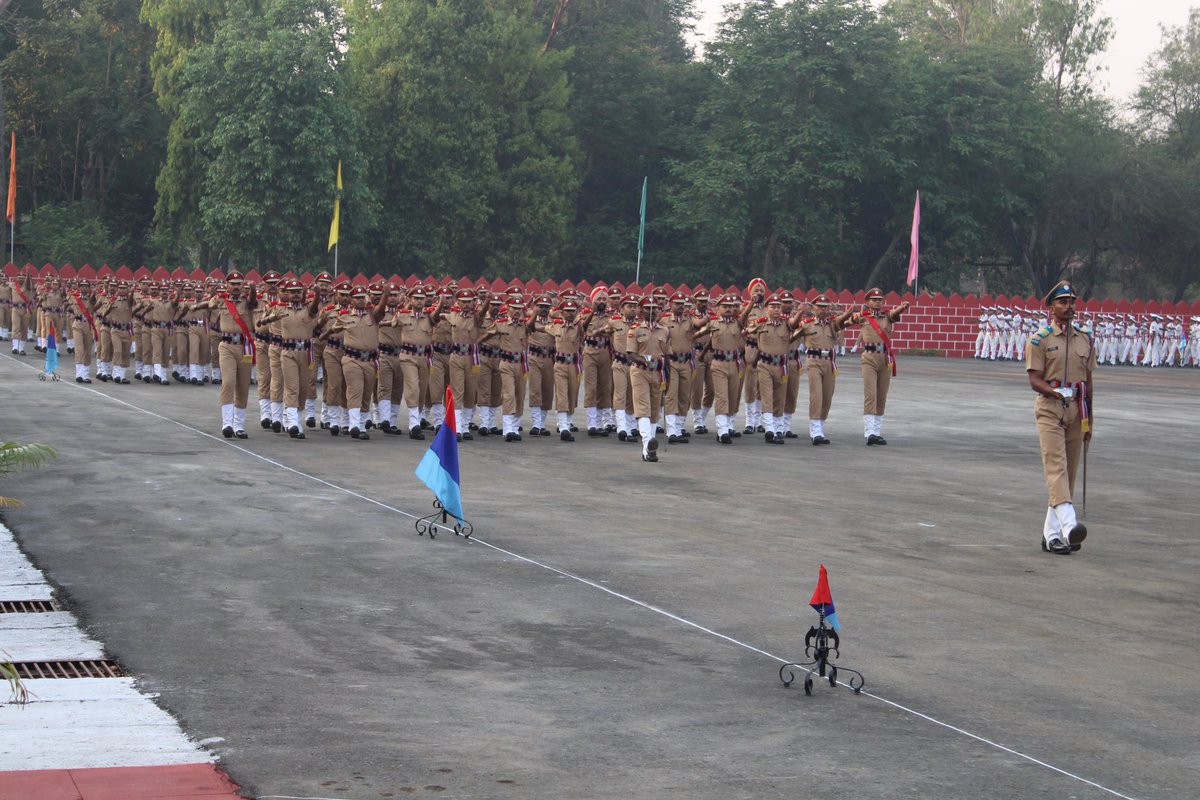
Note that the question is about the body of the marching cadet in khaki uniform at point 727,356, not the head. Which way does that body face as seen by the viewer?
toward the camera

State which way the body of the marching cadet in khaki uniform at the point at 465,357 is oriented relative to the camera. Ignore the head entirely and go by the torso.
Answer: toward the camera

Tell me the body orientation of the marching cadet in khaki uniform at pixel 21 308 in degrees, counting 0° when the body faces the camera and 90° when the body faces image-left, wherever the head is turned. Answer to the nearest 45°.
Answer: approximately 0°

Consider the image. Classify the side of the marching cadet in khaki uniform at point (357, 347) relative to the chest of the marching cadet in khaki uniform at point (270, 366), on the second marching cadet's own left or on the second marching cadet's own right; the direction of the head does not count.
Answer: on the second marching cadet's own left

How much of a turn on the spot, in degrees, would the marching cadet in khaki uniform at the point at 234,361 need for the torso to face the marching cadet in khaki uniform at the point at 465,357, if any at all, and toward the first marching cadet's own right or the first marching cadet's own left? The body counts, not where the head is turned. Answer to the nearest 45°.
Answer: approximately 90° to the first marching cadet's own left

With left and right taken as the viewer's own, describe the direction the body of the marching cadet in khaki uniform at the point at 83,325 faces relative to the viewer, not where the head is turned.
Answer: facing the viewer

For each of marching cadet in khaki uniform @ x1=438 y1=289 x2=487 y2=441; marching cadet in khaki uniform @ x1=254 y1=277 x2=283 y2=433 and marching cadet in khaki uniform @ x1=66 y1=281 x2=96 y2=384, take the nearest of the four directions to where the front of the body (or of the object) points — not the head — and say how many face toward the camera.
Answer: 3

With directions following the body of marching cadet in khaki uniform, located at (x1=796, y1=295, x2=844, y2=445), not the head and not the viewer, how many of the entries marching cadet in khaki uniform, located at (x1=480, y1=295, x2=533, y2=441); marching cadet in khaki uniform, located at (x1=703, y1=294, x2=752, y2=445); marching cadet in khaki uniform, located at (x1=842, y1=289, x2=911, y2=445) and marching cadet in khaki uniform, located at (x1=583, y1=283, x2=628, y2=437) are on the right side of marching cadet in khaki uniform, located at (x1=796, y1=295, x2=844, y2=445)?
3

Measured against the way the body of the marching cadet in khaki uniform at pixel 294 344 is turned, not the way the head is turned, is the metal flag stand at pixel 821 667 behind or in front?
in front

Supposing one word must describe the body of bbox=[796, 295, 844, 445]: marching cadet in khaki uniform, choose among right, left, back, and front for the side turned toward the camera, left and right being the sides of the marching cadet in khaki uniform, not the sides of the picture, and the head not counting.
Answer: front

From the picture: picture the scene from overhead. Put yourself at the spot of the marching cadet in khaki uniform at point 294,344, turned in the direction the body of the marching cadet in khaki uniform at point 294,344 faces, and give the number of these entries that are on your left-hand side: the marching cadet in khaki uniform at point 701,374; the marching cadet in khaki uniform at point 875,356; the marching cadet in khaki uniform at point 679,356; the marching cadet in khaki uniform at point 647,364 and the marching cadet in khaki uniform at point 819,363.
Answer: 5

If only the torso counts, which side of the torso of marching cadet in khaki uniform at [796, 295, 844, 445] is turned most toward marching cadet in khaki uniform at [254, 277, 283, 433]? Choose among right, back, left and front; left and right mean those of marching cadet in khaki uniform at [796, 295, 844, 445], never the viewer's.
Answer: right

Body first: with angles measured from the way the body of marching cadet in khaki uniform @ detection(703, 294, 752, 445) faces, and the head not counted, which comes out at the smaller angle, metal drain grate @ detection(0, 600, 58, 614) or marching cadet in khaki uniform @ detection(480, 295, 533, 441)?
the metal drain grate

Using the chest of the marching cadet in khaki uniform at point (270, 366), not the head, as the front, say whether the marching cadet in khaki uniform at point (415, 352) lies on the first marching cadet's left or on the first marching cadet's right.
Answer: on the first marching cadet's left

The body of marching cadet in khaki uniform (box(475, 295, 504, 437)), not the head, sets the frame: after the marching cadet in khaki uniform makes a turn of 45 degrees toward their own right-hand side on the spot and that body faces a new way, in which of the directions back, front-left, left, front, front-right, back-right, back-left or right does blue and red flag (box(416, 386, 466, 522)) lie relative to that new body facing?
front
